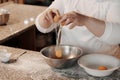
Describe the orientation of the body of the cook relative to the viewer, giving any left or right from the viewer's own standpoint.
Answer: facing the viewer and to the left of the viewer

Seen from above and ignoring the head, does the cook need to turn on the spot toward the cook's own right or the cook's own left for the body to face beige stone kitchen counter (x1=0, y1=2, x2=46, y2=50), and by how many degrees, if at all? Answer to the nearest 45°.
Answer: approximately 90° to the cook's own right

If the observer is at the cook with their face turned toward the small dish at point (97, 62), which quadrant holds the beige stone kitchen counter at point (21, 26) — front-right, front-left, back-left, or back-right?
back-right
